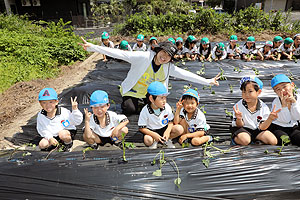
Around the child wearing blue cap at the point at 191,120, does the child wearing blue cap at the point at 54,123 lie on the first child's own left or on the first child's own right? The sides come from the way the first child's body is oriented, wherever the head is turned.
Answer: on the first child's own right

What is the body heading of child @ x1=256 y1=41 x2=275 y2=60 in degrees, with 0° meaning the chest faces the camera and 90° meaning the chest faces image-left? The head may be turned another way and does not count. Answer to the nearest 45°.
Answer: approximately 45°

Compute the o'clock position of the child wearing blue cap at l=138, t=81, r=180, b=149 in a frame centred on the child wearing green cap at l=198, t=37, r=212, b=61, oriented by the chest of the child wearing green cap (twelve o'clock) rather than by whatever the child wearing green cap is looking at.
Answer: The child wearing blue cap is roughly at 12 o'clock from the child wearing green cap.

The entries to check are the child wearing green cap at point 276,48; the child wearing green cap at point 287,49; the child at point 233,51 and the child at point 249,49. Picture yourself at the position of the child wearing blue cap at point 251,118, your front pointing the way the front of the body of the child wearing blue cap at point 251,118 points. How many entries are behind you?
4

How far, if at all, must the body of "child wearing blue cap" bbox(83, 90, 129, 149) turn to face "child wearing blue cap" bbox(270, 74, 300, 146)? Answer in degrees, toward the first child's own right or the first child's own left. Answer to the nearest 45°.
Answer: approximately 90° to the first child's own left

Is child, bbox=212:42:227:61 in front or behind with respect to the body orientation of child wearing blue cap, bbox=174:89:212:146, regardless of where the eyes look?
behind

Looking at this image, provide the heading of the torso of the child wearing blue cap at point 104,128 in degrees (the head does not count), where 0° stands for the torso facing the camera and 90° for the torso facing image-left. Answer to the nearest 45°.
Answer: approximately 0°

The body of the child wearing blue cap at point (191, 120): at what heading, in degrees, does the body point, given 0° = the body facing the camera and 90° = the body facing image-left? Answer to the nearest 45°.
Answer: approximately 0°

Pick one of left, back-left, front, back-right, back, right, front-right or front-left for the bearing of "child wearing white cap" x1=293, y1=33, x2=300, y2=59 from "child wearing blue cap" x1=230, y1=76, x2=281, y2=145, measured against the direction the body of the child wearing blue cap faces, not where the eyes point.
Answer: back
